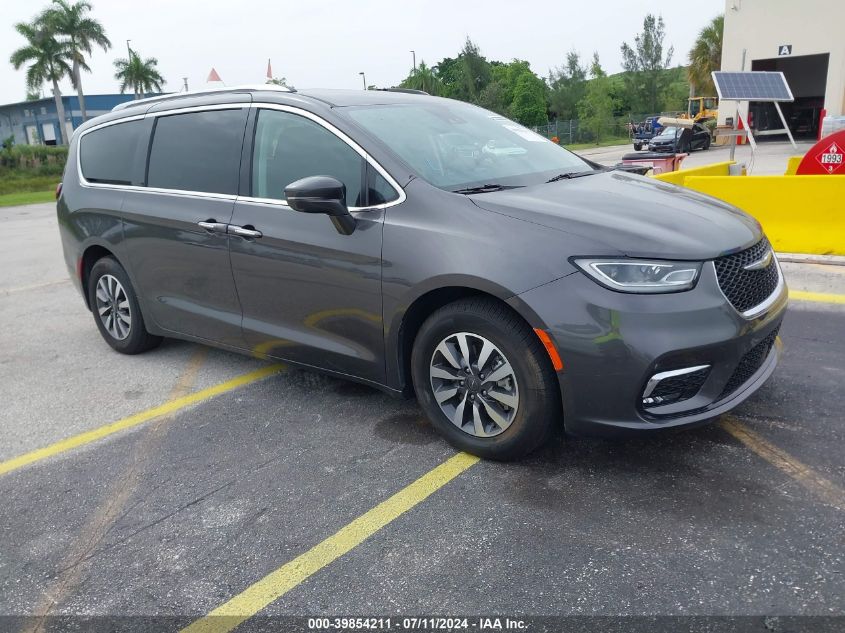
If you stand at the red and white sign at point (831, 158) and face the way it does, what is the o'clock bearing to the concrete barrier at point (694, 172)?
The concrete barrier is roughly at 3 o'clock from the red and white sign.

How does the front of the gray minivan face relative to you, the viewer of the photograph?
facing the viewer and to the right of the viewer

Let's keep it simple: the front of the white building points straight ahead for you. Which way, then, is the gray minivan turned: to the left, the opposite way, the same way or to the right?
to the left

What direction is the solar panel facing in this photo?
toward the camera

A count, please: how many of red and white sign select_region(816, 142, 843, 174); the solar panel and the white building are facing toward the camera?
3

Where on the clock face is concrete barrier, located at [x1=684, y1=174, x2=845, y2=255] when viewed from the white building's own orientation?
The concrete barrier is roughly at 12 o'clock from the white building.

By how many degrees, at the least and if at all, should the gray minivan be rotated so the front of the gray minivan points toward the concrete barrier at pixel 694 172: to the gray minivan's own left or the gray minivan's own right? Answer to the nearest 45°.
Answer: approximately 90° to the gray minivan's own left

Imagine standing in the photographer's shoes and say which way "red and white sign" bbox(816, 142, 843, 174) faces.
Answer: facing the viewer

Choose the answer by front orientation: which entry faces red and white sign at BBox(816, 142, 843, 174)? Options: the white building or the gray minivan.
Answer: the white building

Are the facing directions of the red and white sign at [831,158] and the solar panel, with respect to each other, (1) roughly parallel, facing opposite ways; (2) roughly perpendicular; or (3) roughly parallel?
roughly parallel

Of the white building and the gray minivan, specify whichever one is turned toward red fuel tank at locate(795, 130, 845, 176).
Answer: the white building

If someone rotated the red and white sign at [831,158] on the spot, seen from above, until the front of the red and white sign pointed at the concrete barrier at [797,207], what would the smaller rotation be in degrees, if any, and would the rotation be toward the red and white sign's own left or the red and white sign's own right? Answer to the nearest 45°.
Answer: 0° — it already faces it

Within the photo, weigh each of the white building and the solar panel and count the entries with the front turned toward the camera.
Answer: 2

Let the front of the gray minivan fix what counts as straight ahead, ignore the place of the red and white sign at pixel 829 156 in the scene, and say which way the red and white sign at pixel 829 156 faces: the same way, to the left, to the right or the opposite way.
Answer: to the right

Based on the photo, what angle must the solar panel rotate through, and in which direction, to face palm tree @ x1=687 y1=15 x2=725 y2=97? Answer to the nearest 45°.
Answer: approximately 180°

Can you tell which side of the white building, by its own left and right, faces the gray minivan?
front

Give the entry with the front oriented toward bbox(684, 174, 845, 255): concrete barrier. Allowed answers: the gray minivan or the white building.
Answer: the white building

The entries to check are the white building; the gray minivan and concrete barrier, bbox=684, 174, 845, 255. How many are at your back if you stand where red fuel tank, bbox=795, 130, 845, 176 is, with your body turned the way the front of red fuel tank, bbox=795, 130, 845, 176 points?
1

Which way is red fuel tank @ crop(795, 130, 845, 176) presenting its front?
toward the camera

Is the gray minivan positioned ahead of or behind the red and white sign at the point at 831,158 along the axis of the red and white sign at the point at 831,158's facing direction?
ahead
